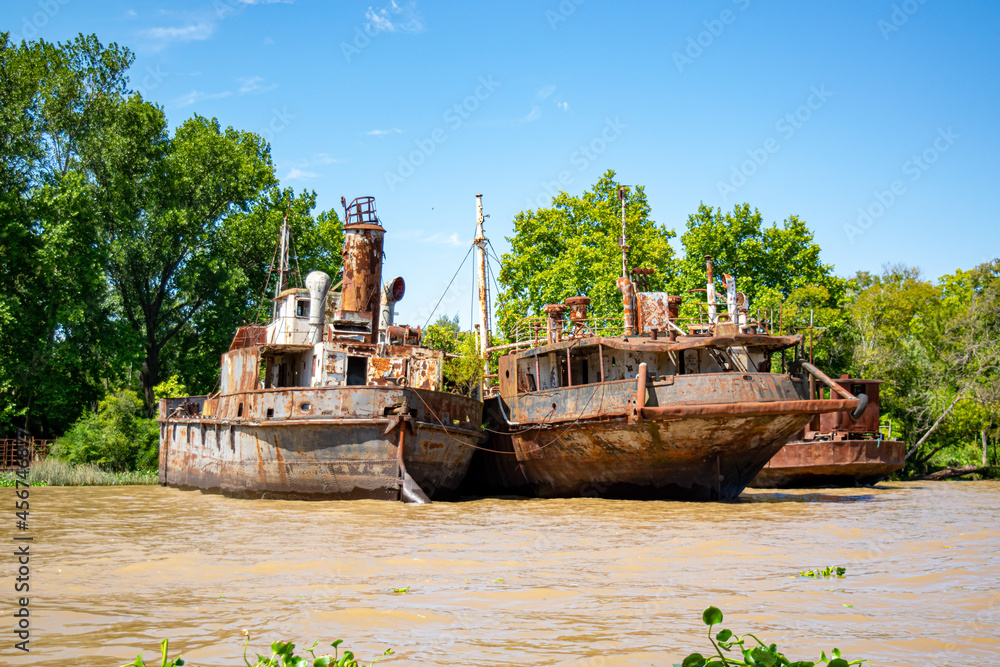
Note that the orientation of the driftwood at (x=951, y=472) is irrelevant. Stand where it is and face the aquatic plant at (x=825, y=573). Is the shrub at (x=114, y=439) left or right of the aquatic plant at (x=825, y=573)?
right

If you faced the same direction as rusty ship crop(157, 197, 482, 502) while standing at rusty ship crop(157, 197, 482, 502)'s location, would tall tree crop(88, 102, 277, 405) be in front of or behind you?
in front
